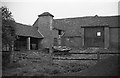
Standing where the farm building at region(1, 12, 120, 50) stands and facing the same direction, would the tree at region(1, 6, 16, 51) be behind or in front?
in front

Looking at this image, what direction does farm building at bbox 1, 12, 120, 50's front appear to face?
toward the camera
